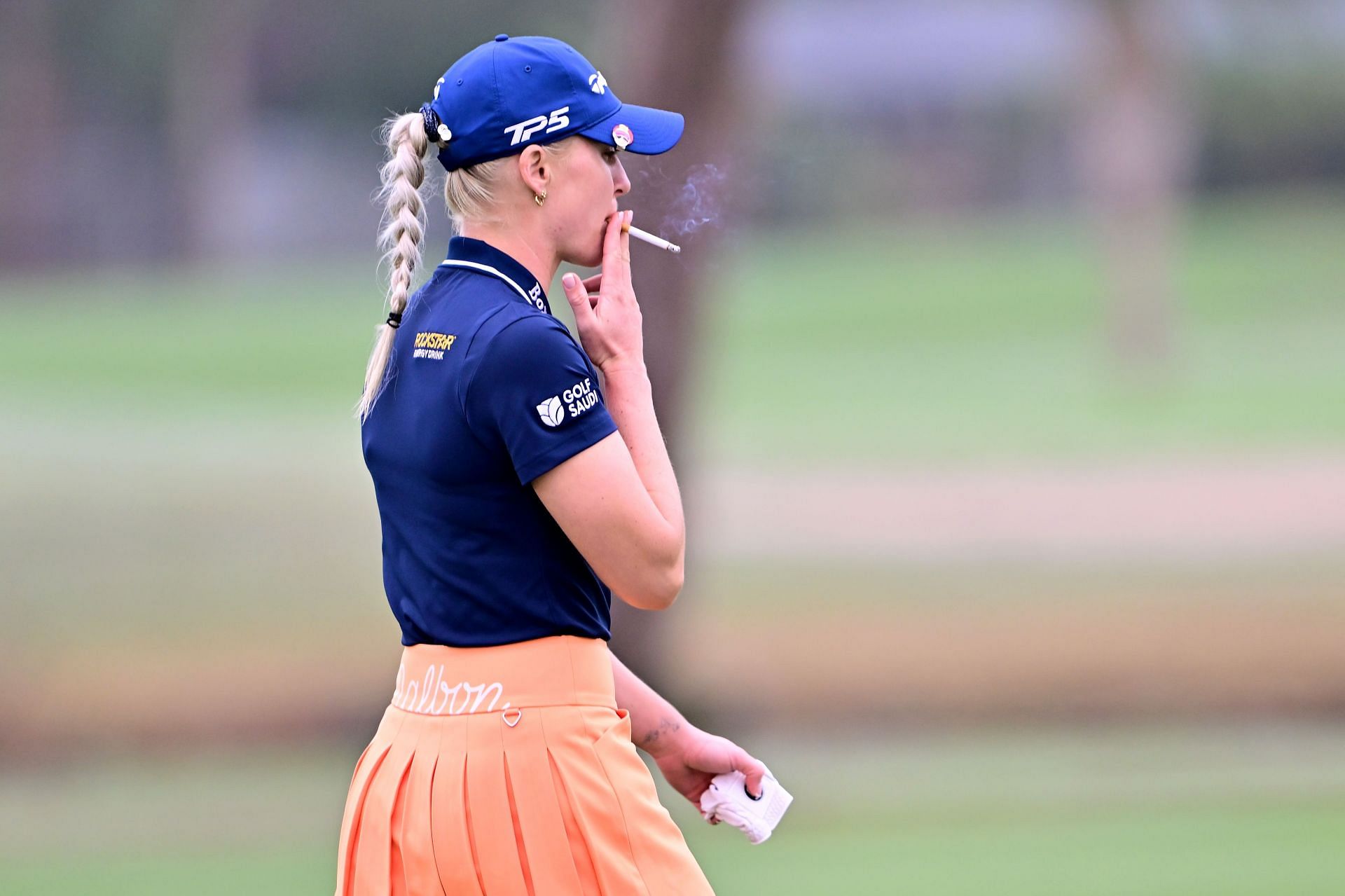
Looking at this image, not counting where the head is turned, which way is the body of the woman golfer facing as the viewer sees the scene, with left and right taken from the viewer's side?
facing away from the viewer and to the right of the viewer

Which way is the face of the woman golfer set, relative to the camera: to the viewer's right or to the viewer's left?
to the viewer's right

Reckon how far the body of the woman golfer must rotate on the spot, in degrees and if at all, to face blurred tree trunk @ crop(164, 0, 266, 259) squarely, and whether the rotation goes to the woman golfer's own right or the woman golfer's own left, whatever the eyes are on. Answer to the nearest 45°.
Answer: approximately 45° to the woman golfer's own left

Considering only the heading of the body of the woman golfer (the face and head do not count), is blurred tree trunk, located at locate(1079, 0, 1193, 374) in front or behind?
in front

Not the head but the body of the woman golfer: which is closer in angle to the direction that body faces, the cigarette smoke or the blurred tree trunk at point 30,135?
the cigarette smoke
